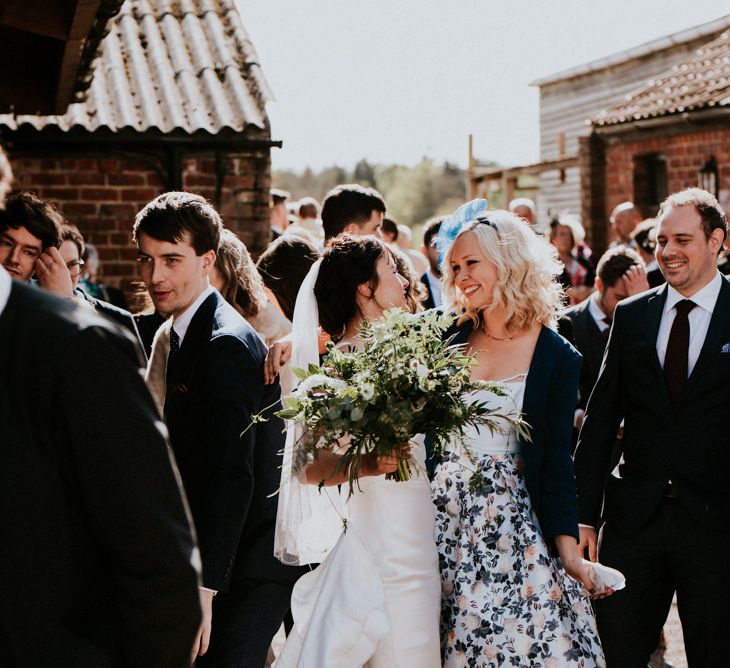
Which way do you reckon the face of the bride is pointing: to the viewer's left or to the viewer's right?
to the viewer's right

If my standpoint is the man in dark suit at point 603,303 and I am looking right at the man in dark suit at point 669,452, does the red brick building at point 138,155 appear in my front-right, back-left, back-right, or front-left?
back-right

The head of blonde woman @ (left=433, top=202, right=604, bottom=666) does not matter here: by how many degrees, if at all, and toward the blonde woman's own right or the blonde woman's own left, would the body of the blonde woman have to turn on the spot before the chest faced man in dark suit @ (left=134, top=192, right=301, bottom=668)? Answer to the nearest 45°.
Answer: approximately 45° to the blonde woman's own right

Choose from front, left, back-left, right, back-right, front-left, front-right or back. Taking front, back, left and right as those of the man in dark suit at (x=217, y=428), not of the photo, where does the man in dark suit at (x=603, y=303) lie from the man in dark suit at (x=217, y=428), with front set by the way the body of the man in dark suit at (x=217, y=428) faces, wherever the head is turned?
back

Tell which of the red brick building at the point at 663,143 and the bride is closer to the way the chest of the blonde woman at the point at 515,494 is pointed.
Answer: the bride

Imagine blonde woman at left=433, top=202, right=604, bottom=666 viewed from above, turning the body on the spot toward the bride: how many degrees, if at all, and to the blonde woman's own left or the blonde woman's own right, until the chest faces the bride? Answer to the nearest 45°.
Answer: approximately 45° to the blonde woman's own right

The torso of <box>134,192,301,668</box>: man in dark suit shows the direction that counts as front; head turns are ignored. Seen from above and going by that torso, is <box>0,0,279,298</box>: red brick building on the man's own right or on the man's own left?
on the man's own right
